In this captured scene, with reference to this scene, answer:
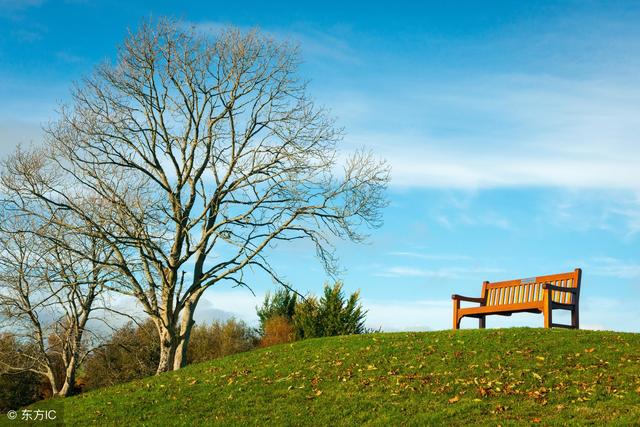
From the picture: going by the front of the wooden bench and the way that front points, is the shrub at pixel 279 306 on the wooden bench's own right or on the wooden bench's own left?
on the wooden bench's own right

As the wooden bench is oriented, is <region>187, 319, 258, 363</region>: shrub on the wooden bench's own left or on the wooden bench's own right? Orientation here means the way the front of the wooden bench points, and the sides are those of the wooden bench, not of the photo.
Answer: on the wooden bench's own right

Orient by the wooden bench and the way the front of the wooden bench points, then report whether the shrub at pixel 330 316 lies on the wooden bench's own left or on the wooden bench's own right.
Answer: on the wooden bench's own right

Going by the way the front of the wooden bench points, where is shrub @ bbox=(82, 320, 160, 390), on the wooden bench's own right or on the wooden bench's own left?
on the wooden bench's own right

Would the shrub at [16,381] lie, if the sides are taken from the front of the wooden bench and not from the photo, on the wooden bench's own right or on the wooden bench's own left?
on the wooden bench's own right

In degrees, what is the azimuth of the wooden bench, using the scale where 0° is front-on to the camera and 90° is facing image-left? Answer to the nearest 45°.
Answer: approximately 45°
